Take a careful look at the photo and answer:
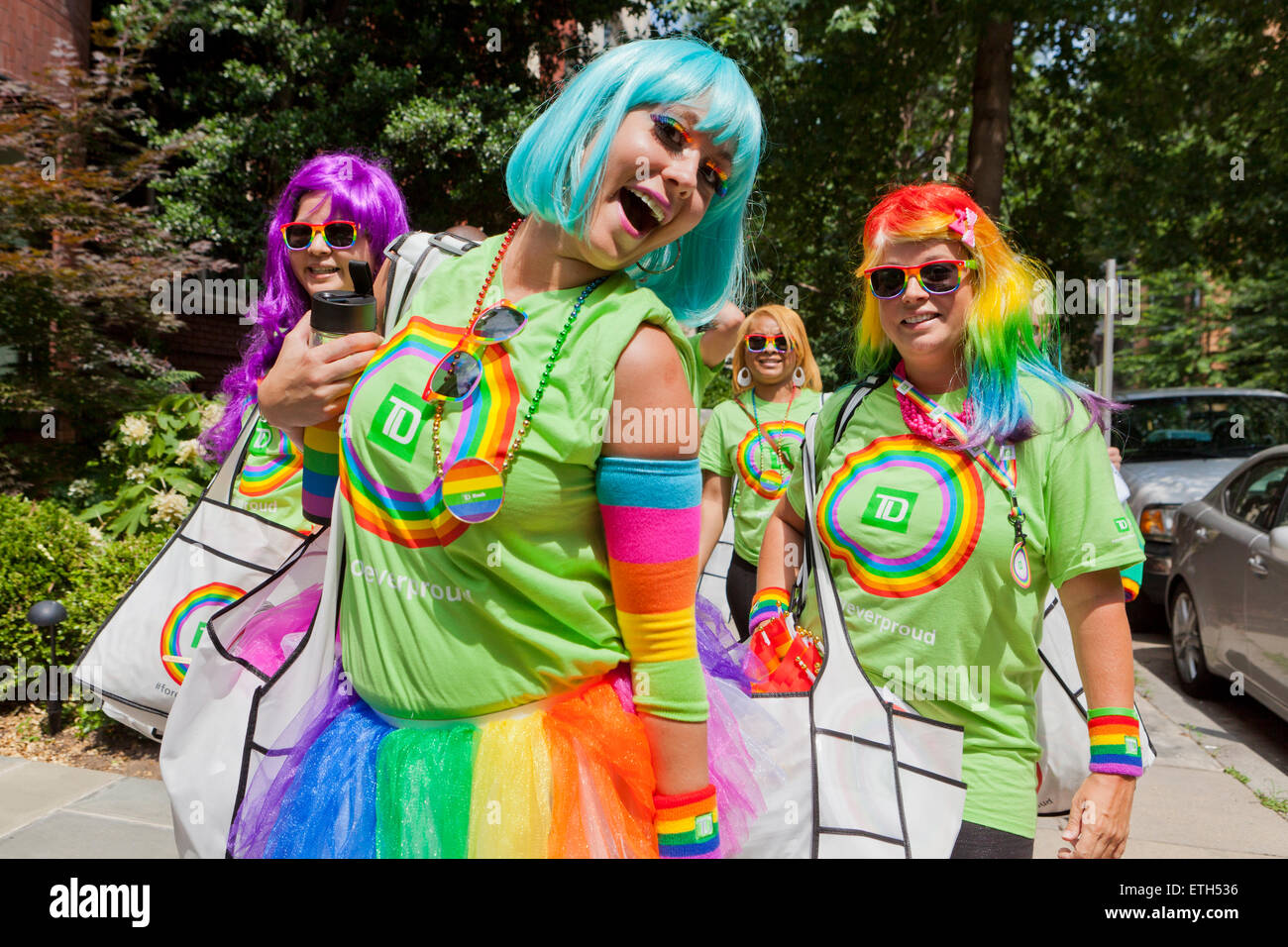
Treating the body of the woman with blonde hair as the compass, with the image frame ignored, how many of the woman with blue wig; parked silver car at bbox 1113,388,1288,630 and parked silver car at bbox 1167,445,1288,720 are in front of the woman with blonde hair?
1

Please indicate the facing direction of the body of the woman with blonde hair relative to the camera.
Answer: toward the camera

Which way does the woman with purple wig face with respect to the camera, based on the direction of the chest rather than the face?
toward the camera

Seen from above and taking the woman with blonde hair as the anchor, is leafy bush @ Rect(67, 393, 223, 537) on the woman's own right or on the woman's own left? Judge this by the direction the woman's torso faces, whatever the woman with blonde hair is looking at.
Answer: on the woman's own right

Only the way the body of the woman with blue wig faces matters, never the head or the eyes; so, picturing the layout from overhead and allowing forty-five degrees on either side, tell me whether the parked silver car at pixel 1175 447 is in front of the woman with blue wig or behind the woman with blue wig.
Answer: behind

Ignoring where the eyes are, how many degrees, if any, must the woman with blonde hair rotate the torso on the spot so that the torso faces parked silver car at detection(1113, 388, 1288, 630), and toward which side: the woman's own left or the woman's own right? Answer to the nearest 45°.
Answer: approximately 135° to the woman's own left

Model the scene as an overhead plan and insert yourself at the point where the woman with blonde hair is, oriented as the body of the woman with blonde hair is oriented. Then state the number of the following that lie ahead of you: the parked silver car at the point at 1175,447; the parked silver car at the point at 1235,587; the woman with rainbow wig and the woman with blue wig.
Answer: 2

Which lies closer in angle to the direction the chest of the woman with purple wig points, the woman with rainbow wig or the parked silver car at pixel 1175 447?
the woman with rainbow wig

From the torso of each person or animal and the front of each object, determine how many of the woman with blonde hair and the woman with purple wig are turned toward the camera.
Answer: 2

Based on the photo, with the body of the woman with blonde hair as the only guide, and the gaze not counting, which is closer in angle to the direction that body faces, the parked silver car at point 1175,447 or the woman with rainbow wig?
the woman with rainbow wig

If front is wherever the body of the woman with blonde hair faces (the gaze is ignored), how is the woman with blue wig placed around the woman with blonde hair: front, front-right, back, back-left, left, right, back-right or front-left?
front

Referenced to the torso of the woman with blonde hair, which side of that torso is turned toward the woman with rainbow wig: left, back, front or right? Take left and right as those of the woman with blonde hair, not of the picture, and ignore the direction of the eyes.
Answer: front

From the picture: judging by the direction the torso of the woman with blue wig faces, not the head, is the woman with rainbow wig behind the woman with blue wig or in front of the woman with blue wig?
behind
